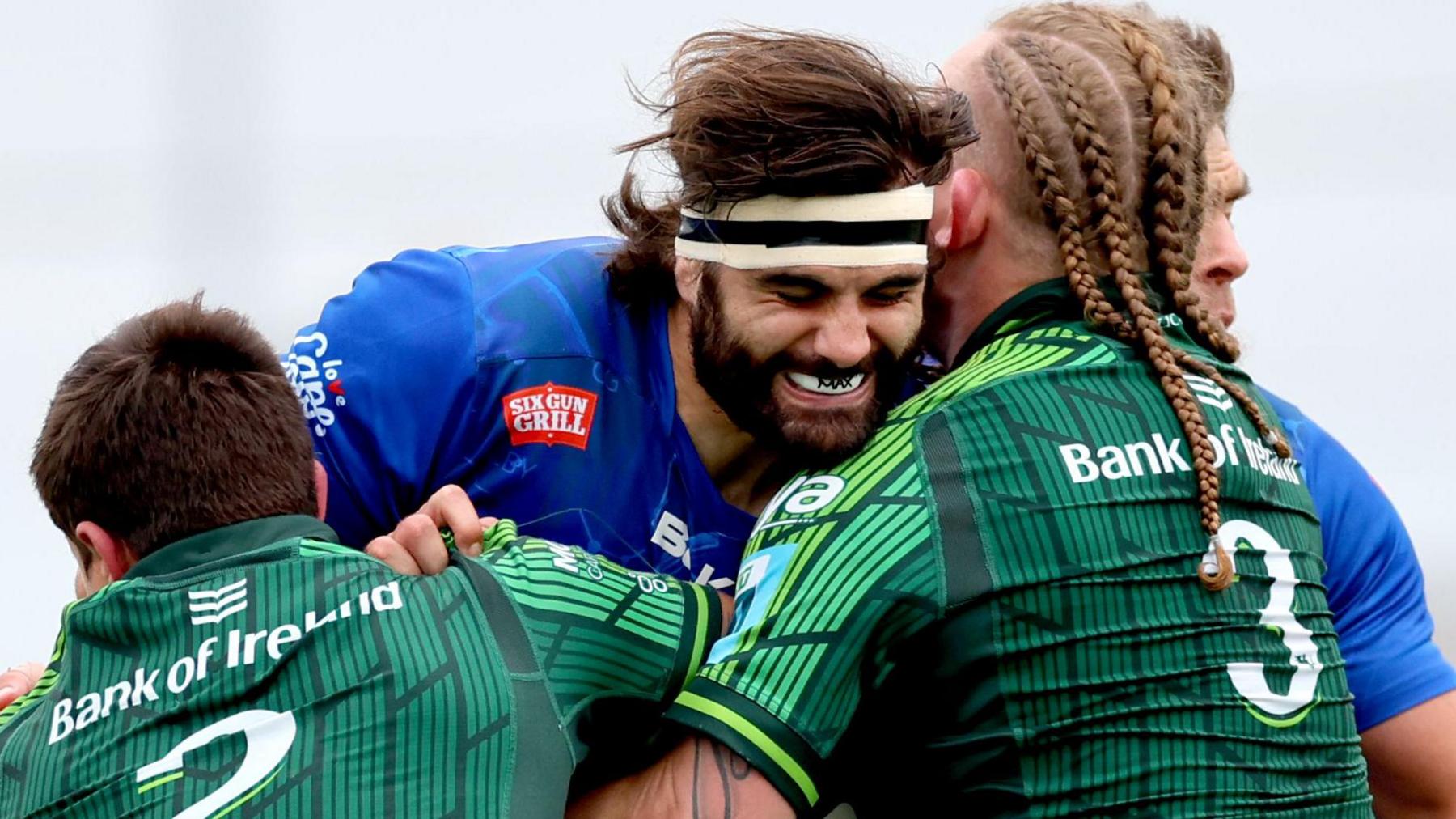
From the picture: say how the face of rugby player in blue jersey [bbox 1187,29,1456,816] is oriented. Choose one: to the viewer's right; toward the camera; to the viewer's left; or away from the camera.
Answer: to the viewer's right

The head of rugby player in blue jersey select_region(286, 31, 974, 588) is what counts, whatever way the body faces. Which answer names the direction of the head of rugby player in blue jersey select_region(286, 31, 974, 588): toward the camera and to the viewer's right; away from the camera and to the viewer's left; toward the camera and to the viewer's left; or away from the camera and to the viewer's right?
toward the camera and to the viewer's right

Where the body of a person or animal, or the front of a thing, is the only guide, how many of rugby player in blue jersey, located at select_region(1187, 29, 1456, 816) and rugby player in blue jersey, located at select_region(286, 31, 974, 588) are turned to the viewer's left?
0

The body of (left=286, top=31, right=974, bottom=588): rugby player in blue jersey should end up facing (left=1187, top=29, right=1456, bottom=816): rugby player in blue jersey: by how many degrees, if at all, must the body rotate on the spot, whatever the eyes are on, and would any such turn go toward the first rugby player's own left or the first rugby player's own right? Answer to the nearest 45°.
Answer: approximately 45° to the first rugby player's own left

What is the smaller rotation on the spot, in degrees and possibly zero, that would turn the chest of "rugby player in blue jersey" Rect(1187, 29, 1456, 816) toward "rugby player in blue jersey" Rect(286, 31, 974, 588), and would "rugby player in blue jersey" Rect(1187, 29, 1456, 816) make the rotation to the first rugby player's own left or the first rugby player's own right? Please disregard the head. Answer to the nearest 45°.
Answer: approximately 135° to the first rugby player's own right
